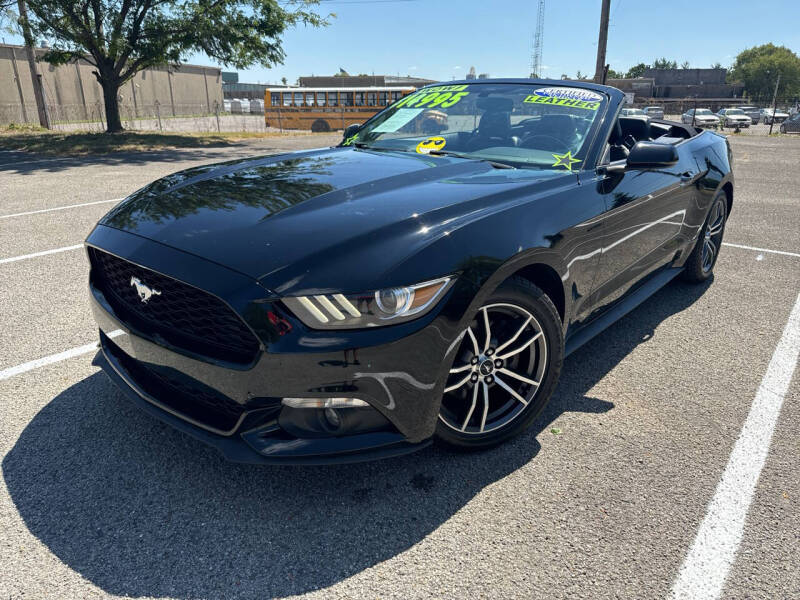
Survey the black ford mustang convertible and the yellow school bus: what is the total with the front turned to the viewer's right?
1

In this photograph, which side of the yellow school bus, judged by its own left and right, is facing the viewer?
right

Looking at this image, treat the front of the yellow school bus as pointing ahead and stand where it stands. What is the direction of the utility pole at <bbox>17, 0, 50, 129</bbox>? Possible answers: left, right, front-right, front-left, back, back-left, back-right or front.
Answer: back-right

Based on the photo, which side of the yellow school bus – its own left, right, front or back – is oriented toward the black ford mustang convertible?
right

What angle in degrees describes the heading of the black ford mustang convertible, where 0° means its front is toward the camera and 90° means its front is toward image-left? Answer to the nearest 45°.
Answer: approximately 45°

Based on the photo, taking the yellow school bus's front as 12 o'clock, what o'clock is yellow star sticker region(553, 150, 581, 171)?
The yellow star sticker is roughly at 3 o'clock from the yellow school bus.

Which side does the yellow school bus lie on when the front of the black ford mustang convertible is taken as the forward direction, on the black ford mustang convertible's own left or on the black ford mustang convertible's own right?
on the black ford mustang convertible's own right

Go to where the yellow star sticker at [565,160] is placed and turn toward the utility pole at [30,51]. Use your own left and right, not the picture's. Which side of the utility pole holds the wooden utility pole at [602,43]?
right

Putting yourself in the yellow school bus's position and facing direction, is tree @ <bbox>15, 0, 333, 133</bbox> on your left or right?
on your right

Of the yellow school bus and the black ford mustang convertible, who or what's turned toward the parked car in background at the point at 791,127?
the yellow school bus

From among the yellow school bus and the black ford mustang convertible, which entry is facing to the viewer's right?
the yellow school bus
